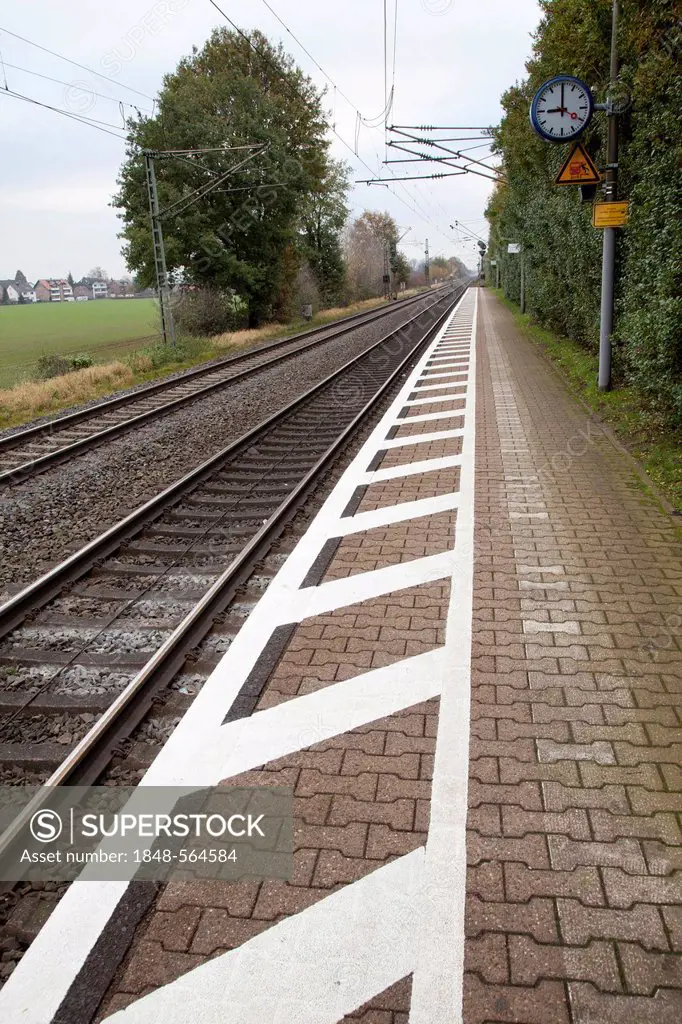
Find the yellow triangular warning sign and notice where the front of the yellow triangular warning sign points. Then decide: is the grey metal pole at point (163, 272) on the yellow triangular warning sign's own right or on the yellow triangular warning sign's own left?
on the yellow triangular warning sign's own right

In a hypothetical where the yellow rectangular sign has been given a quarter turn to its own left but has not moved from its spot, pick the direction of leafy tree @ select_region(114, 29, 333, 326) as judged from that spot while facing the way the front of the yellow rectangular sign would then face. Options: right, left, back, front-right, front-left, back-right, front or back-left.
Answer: back-left

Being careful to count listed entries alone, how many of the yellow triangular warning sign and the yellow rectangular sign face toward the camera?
2

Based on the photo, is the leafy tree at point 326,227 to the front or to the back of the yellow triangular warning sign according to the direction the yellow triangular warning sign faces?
to the back

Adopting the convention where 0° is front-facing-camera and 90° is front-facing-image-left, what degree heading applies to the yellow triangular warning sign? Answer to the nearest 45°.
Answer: approximately 0°

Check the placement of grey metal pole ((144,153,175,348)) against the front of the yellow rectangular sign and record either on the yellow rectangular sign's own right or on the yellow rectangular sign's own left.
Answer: on the yellow rectangular sign's own right

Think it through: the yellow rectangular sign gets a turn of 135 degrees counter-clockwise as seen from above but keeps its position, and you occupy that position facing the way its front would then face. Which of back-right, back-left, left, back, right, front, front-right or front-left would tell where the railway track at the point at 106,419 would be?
back-left

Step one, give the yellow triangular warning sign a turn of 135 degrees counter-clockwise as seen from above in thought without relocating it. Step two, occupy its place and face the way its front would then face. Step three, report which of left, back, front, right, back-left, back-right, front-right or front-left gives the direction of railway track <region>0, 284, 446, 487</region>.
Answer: back-left

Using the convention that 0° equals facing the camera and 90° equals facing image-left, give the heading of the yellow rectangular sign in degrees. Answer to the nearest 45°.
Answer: approximately 0°
